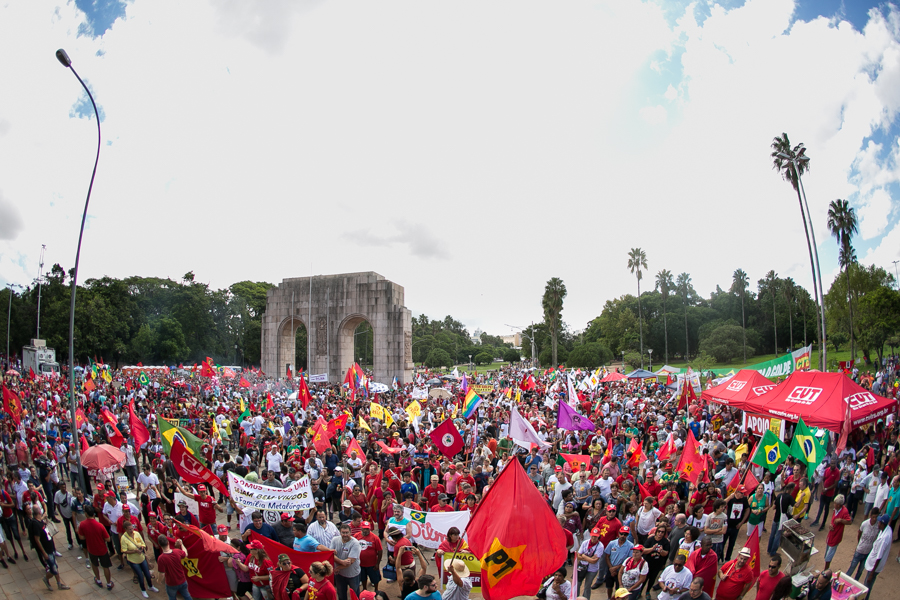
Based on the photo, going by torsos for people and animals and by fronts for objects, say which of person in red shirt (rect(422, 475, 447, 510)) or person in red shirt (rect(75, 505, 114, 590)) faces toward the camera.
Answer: person in red shirt (rect(422, 475, 447, 510))

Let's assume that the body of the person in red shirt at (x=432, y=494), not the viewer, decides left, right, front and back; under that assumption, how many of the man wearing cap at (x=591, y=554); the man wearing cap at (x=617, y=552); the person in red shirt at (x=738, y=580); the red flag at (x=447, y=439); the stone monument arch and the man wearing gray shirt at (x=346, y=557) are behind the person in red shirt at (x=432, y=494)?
2

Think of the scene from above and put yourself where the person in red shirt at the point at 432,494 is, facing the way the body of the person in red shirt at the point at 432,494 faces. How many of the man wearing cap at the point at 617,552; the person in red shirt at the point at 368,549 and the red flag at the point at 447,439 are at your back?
1

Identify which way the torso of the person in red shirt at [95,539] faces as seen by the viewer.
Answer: away from the camera

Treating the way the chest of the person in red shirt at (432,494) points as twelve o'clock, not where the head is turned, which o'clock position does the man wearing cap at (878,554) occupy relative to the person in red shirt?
The man wearing cap is roughly at 10 o'clock from the person in red shirt.

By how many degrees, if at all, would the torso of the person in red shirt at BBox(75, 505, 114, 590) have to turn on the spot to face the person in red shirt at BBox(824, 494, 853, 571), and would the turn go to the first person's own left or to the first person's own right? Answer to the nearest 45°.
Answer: approximately 135° to the first person's own right

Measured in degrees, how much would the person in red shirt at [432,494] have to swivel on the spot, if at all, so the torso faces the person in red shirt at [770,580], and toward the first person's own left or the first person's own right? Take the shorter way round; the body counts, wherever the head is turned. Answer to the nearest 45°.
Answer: approximately 45° to the first person's own left

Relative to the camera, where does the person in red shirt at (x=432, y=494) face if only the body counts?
toward the camera

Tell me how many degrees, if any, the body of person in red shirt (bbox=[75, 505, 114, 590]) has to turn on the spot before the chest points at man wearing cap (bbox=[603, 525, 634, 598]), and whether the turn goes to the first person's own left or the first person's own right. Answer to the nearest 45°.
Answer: approximately 135° to the first person's own right

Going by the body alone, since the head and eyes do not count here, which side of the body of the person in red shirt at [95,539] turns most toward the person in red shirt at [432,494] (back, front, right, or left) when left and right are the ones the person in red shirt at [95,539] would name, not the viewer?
right
